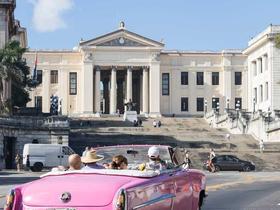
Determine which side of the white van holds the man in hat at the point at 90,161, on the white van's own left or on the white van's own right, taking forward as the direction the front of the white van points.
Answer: on the white van's own right

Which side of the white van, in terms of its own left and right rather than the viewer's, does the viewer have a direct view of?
right

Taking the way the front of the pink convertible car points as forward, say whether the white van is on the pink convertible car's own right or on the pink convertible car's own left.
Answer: on the pink convertible car's own left

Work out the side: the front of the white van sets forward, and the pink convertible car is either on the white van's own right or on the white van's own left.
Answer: on the white van's own right

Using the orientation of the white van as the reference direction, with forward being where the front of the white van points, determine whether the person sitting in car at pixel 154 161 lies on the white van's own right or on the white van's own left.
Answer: on the white van's own right
